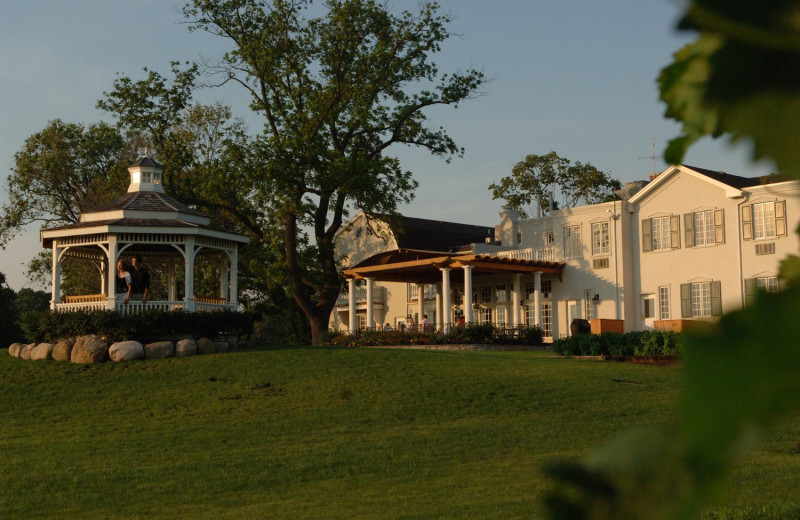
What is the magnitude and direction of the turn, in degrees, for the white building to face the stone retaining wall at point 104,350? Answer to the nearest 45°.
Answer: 0° — it already faces it

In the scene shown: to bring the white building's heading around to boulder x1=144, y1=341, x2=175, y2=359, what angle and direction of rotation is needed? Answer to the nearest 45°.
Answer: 0° — it already faces it

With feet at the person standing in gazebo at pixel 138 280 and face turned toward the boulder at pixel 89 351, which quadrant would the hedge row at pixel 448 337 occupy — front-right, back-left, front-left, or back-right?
back-left

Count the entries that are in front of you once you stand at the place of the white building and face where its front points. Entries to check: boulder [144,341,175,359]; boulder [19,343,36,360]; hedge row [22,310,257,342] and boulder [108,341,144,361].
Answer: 4

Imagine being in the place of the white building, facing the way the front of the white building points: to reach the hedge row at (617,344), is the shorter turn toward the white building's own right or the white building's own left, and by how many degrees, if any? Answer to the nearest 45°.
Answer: approximately 45° to the white building's own left

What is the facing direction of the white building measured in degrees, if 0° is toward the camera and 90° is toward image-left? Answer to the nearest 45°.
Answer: approximately 45°

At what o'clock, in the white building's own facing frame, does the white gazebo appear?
The white gazebo is roughly at 12 o'clock from the white building.

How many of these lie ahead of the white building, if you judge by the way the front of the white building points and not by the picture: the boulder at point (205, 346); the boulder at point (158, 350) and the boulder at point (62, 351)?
3
